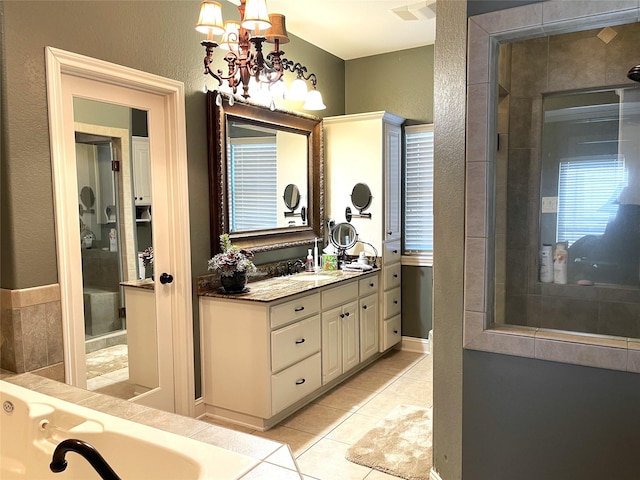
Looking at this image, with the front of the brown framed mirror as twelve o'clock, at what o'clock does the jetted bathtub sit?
The jetted bathtub is roughly at 2 o'clock from the brown framed mirror.

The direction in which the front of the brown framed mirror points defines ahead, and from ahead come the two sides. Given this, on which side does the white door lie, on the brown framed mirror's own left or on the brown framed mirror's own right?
on the brown framed mirror's own right

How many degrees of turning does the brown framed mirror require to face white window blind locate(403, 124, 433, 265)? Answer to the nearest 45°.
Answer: approximately 90° to its left

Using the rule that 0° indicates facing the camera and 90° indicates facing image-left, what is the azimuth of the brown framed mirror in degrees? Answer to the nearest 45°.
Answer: approximately 315°

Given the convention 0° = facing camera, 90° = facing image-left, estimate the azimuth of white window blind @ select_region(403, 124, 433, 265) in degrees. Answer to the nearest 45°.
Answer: approximately 45°

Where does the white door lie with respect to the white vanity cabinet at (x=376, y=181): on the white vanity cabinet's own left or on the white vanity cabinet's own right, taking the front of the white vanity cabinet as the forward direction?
on the white vanity cabinet's own right

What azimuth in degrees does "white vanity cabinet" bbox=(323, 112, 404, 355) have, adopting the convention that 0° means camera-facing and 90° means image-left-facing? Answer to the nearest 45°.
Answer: approximately 315°
